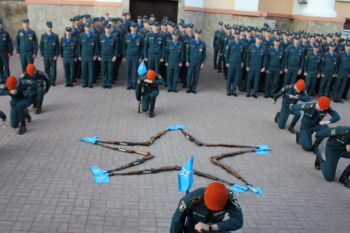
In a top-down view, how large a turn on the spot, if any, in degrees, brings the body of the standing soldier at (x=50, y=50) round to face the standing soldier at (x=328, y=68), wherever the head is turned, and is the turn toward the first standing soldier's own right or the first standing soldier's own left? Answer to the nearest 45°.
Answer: approximately 90° to the first standing soldier's own left

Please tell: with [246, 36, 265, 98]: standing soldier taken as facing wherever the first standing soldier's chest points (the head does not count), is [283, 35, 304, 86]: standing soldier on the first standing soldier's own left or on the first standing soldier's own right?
on the first standing soldier's own left

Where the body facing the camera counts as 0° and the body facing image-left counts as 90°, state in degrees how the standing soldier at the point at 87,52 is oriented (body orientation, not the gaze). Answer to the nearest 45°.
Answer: approximately 0°

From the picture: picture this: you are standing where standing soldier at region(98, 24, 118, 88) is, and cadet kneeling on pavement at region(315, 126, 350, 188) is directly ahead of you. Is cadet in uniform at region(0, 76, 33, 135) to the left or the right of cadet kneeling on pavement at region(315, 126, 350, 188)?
right

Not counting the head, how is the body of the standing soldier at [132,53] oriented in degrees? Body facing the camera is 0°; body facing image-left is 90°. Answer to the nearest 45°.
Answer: approximately 0°

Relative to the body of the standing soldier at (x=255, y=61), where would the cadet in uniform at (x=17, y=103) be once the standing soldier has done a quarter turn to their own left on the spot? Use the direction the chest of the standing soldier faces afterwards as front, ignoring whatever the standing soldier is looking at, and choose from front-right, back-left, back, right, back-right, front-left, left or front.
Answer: back-right

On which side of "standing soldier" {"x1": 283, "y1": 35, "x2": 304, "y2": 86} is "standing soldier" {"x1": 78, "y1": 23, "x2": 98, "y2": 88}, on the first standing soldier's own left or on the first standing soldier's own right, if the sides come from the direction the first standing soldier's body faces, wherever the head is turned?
on the first standing soldier's own right

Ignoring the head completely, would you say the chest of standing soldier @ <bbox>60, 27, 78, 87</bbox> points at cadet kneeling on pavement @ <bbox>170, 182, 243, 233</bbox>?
yes
